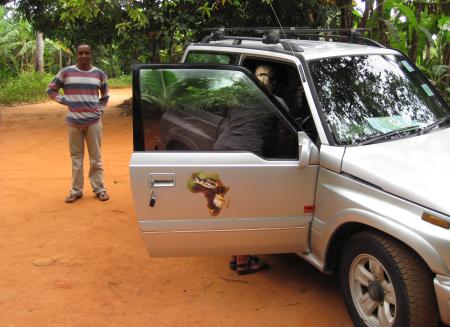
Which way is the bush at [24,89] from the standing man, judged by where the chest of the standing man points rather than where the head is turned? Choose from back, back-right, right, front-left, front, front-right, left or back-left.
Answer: back

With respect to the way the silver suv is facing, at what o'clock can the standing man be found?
The standing man is roughly at 6 o'clock from the silver suv.

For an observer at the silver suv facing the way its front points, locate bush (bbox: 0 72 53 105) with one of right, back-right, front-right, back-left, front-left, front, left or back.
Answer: back

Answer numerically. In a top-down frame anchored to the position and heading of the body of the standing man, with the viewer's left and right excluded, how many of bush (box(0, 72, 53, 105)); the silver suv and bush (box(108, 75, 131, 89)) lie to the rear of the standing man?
2

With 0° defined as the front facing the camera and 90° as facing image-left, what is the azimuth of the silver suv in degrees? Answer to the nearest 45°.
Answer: approximately 315°

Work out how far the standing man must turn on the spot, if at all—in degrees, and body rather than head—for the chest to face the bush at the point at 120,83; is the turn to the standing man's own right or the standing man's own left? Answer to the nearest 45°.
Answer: approximately 180°
